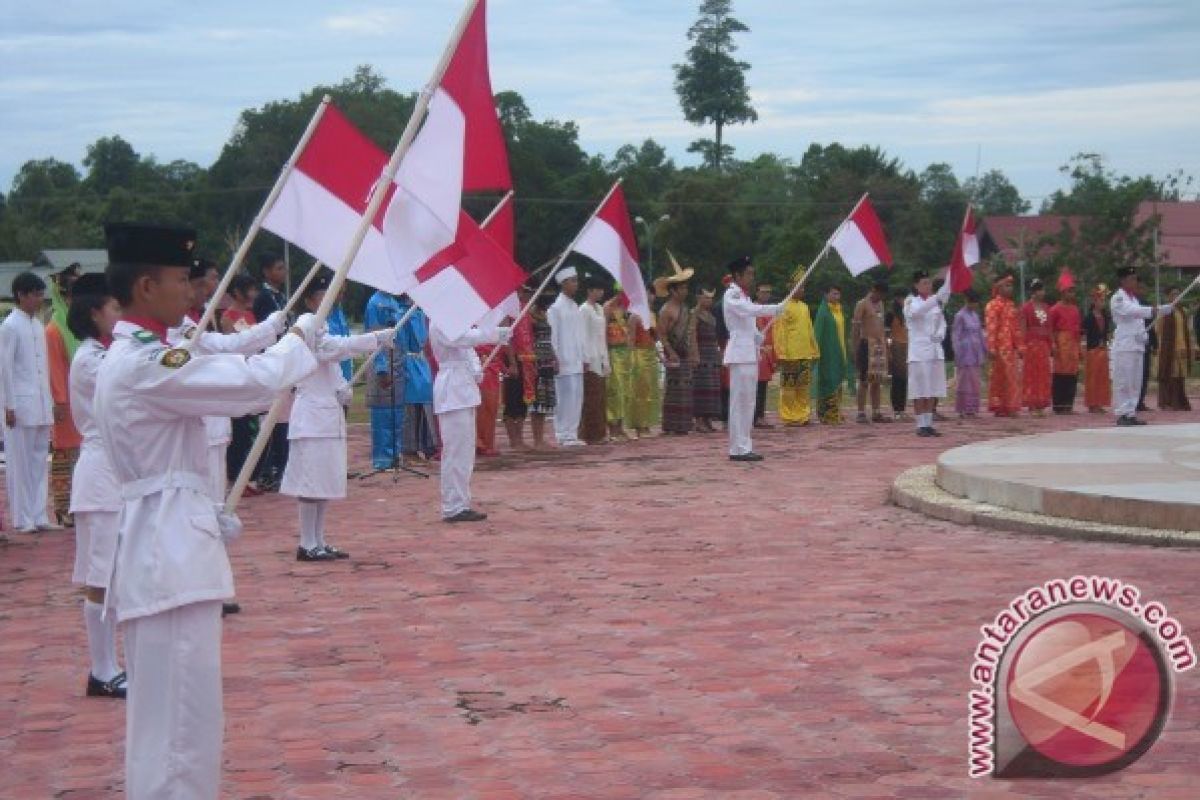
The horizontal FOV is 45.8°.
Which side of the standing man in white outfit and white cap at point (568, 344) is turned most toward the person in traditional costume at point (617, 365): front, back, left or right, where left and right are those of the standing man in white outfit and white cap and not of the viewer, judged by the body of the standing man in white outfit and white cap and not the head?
left

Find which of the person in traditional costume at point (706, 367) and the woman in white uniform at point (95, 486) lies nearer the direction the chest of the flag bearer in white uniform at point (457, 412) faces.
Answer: the person in traditional costume

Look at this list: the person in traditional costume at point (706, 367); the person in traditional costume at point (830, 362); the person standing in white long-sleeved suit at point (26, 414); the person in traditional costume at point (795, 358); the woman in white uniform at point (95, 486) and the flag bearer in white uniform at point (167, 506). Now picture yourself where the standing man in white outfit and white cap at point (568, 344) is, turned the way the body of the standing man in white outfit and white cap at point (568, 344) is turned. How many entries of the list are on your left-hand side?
3

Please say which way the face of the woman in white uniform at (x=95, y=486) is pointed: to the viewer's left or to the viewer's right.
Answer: to the viewer's right

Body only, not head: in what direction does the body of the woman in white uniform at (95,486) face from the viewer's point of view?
to the viewer's right

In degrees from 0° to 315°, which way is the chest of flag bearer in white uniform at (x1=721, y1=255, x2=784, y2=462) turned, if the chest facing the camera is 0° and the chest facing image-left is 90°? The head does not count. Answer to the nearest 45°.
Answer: approximately 270°

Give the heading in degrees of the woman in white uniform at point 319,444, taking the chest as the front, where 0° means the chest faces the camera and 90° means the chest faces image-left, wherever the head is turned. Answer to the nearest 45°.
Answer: approximately 270°

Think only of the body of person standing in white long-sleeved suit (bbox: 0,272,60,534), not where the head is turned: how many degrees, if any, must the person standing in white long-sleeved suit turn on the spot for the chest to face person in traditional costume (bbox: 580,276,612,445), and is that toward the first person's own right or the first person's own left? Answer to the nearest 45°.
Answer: approximately 90° to the first person's own left

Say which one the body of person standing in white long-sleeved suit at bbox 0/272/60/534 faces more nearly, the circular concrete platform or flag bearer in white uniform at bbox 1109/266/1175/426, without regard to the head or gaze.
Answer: the circular concrete platform

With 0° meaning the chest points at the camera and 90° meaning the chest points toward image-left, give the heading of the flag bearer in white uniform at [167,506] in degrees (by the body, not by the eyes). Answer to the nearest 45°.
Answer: approximately 270°

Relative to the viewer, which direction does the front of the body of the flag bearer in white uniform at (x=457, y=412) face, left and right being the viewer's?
facing to the right of the viewer

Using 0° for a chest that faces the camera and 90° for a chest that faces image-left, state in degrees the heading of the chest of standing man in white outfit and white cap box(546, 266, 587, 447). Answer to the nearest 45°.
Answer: approximately 315°
